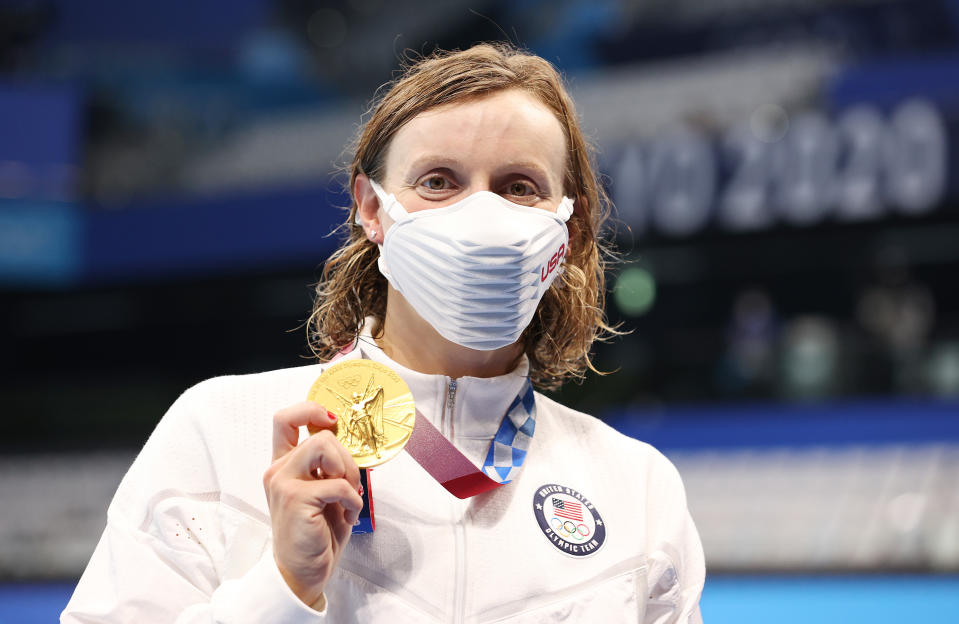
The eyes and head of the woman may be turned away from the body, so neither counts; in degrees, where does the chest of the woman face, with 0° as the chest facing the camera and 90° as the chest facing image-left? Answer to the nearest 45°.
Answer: approximately 0°
